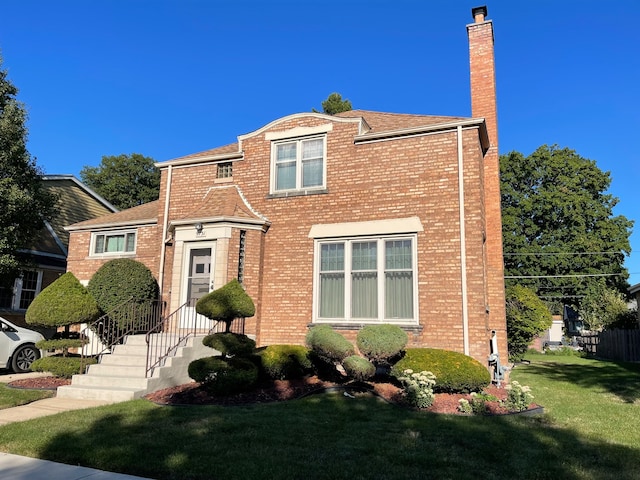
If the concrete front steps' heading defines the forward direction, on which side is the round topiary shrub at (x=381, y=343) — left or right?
on its left

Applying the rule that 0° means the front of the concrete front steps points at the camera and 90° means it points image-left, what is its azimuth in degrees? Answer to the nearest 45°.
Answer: approximately 45°

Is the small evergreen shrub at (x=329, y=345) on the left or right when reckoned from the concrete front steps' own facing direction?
on its left

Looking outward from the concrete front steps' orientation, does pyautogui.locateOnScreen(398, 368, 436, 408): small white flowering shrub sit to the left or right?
on its left

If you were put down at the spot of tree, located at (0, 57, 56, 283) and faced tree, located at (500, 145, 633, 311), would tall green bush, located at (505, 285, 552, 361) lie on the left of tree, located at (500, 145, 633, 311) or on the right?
right

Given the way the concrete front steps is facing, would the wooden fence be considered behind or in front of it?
behind

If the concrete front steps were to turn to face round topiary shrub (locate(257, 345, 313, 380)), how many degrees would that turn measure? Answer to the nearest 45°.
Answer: approximately 135° to its left

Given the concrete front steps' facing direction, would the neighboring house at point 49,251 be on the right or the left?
on its right

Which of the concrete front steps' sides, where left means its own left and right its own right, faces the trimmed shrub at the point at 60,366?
right
